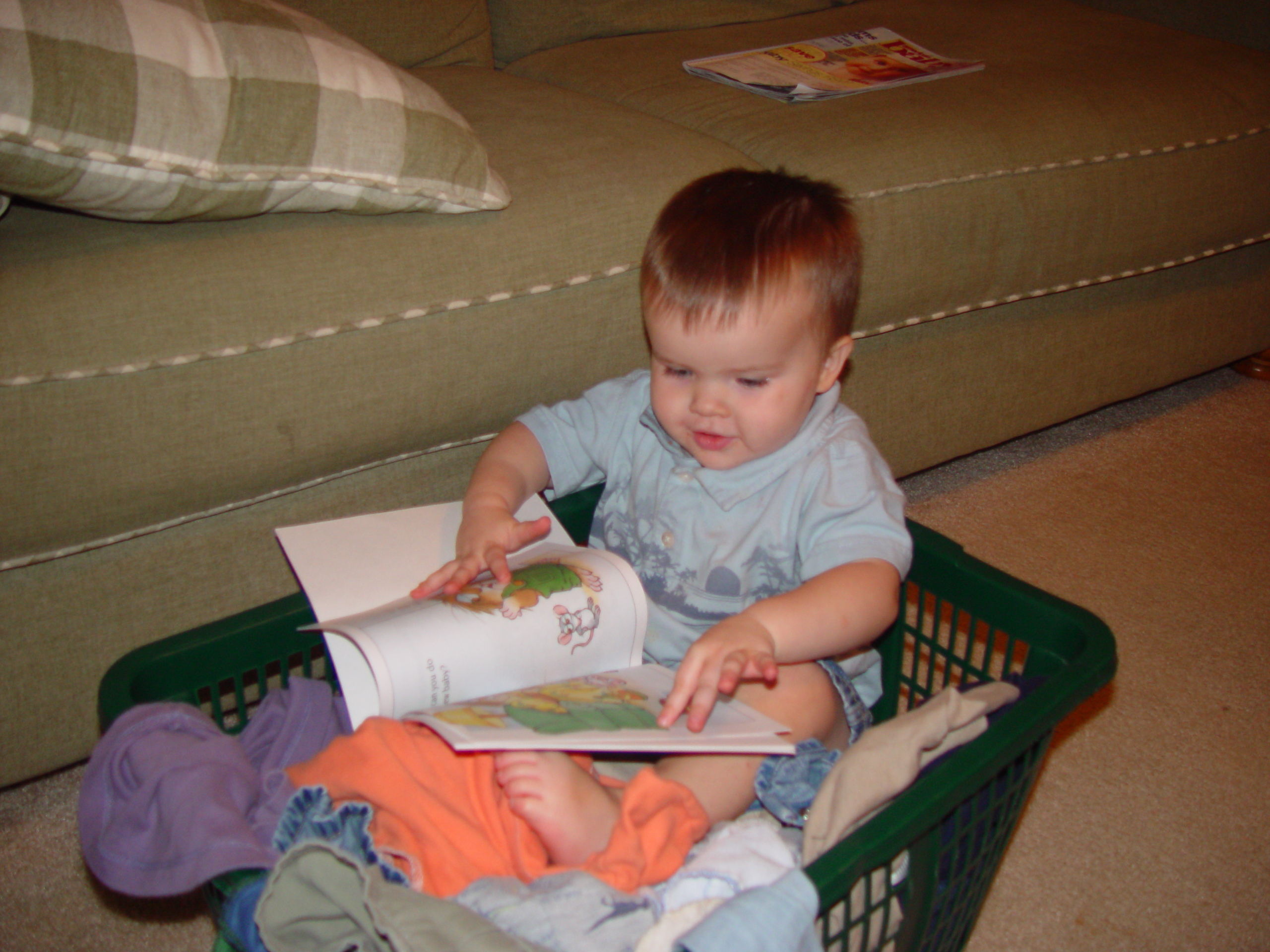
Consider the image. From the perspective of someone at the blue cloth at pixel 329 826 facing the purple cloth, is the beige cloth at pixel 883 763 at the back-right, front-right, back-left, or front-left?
back-right

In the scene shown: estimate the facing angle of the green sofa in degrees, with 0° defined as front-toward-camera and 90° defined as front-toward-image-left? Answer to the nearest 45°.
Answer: approximately 315°

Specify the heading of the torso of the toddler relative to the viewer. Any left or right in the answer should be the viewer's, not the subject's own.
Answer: facing the viewer and to the left of the viewer
